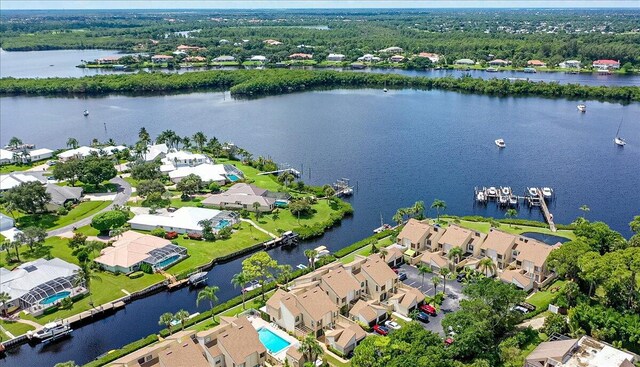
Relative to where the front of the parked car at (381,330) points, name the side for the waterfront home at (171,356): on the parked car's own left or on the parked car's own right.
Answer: on the parked car's own left

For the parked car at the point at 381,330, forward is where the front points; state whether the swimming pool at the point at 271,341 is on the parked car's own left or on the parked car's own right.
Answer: on the parked car's own left

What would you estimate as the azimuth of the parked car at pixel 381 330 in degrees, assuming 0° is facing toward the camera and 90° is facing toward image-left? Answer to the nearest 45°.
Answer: approximately 135°

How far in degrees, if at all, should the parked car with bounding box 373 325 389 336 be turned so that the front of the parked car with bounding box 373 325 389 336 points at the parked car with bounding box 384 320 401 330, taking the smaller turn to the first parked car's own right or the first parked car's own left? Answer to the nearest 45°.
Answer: approximately 90° to the first parked car's own right

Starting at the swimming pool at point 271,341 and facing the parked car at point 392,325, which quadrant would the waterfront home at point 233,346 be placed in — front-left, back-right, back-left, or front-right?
back-right

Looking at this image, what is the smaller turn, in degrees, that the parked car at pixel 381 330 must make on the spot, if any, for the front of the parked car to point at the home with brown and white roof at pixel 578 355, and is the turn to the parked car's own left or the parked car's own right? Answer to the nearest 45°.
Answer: approximately 135° to the parked car's own right
